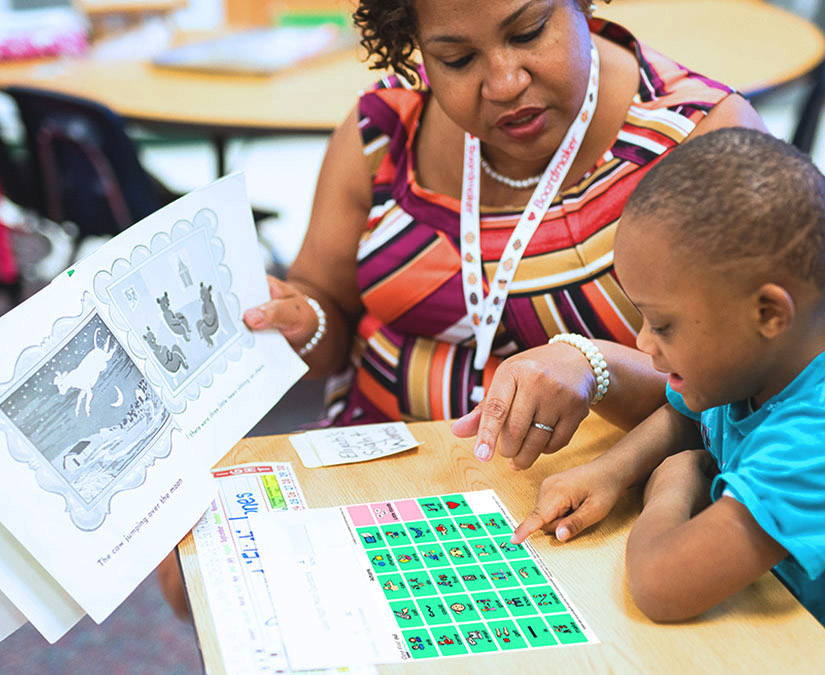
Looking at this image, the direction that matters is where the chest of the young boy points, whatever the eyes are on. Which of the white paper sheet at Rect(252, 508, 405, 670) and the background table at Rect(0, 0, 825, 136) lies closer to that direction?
the white paper sheet

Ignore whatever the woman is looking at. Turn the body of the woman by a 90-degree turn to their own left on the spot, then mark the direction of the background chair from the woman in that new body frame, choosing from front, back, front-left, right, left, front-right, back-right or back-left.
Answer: back-left

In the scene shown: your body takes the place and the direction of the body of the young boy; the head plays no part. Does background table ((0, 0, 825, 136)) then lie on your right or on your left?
on your right

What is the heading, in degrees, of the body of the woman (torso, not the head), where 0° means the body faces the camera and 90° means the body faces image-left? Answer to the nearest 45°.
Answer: approximately 0°

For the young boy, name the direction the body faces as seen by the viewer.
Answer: to the viewer's left

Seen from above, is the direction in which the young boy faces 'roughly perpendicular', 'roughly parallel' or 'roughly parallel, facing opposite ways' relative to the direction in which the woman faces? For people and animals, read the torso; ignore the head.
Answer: roughly perpendicular

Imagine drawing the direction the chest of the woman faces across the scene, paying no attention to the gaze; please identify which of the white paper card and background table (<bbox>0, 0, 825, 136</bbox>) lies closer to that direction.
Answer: the white paper card

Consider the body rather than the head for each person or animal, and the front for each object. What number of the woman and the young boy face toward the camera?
1

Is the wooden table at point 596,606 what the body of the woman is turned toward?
yes
